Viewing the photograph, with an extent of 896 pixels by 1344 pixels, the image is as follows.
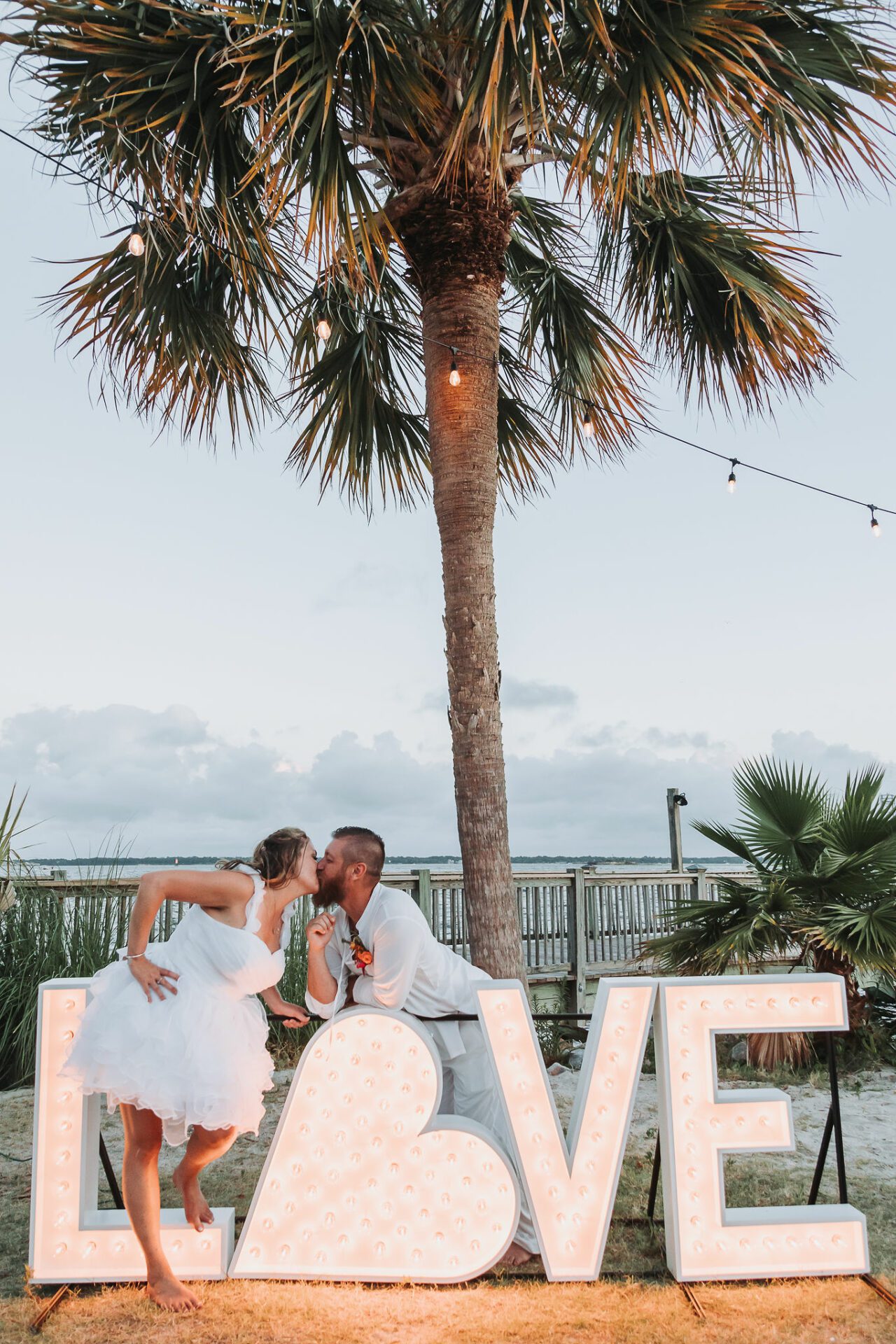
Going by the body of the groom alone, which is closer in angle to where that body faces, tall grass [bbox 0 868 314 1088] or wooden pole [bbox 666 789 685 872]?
the tall grass

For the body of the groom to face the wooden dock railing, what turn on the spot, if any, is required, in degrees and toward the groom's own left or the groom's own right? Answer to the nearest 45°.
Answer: approximately 90° to the groom's own right

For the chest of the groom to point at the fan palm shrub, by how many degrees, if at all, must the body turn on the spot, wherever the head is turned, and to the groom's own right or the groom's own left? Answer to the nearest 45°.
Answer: approximately 135° to the groom's own right

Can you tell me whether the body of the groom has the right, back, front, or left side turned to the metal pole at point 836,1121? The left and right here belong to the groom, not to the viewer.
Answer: back

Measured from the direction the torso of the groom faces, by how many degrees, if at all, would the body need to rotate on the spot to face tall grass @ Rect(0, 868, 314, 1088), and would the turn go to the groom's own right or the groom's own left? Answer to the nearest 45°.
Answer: approximately 45° to the groom's own right

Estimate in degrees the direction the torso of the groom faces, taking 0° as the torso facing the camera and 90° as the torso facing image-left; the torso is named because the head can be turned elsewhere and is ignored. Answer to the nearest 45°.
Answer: approximately 90°

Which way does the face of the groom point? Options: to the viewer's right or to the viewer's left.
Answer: to the viewer's left
